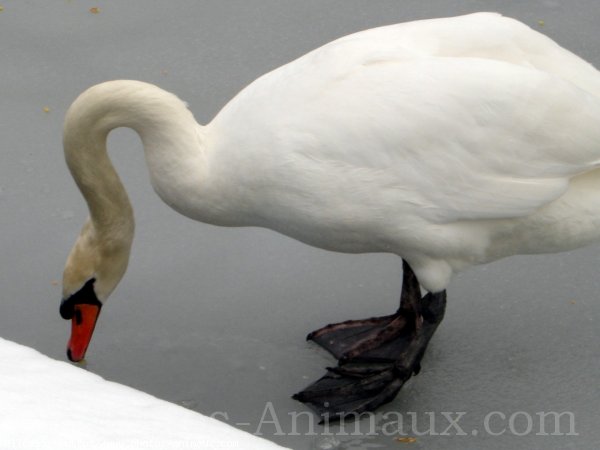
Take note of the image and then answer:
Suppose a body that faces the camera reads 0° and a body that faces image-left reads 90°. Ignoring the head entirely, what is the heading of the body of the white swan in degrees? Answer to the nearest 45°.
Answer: approximately 90°
